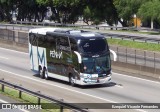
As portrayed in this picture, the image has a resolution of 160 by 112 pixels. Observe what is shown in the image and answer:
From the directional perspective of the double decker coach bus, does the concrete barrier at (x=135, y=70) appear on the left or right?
on its left

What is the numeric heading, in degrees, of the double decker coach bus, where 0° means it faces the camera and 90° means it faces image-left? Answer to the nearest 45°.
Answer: approximately 315°
